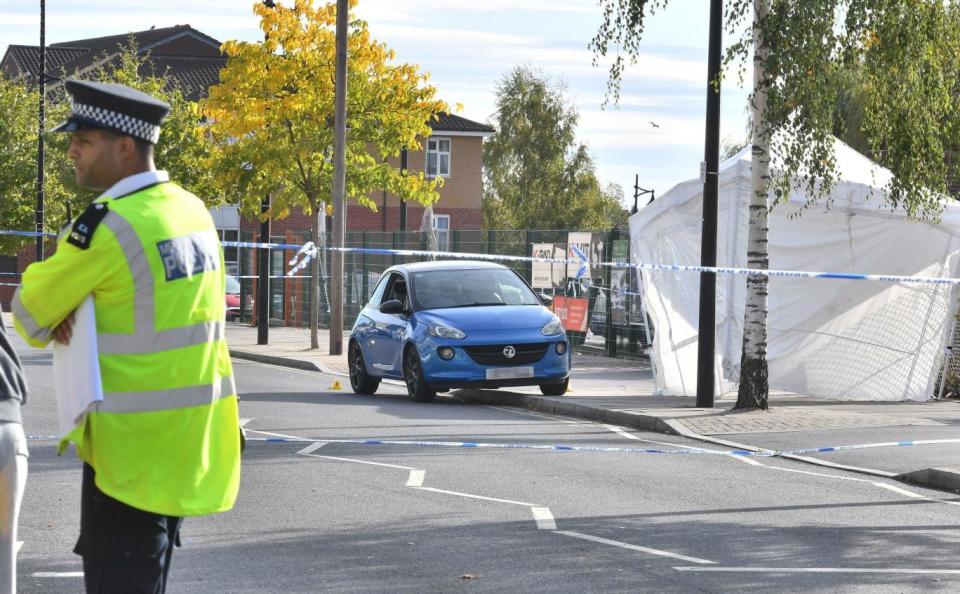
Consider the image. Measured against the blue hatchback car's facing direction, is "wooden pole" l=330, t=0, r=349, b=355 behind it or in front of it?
behind

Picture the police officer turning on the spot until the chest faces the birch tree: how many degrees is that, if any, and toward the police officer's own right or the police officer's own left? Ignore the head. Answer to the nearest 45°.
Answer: approximately 90° to the police officer's own right

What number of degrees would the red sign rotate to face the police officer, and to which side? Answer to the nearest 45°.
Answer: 0° — it already faces them

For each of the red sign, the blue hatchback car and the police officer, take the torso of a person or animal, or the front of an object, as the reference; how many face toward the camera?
2

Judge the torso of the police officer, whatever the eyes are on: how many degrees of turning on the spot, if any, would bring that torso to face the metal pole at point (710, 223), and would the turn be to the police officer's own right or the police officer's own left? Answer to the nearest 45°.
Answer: approximately 90° to the police officer's own right

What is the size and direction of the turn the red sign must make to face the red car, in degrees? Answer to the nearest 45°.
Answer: approximately 135° to its right

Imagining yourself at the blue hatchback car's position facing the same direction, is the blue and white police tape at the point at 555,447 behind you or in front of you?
in front

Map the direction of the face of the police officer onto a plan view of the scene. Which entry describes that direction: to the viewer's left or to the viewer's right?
to the viewer's left
